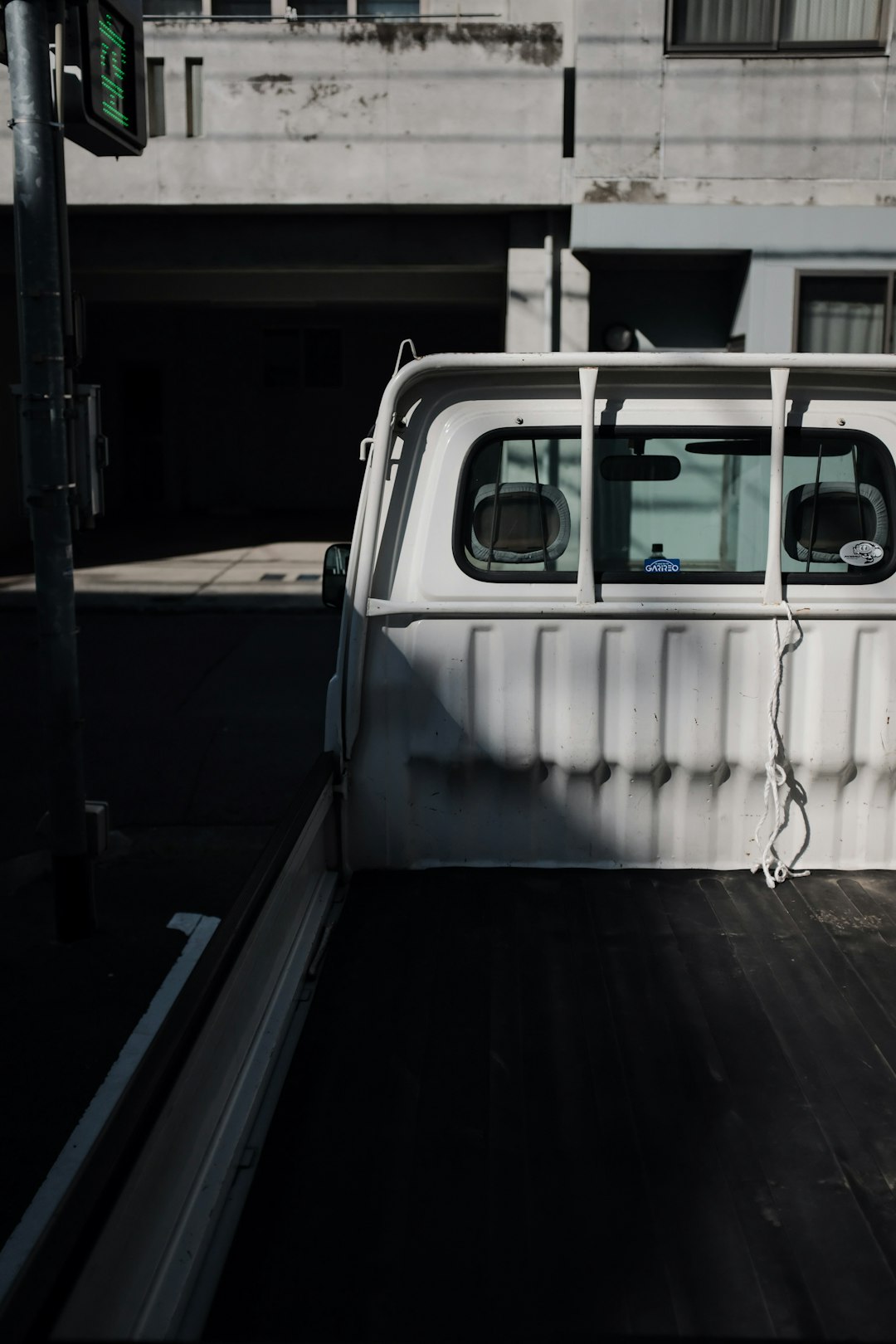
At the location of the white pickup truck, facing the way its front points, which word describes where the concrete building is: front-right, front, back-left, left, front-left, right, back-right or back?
front

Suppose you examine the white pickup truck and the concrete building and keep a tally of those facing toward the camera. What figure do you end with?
1

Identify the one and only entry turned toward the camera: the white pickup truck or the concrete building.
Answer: the concrete building

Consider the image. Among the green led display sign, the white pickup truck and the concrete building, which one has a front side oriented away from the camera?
the white pickup truck

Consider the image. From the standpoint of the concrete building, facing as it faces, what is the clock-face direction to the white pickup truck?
The white pickup truck is roughly at 12 o'clock from the concrete building.

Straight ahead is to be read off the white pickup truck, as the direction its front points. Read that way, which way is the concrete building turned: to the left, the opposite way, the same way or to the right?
the opposite way

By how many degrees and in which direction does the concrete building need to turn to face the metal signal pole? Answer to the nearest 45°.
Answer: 0° — it already faces it

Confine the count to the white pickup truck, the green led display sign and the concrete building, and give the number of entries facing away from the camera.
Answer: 1

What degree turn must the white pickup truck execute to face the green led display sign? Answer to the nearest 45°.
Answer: approximately 45° to its left

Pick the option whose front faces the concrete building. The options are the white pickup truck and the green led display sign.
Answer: the white pickup truck

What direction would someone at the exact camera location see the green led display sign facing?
facing the viewer and to the right of the viewer

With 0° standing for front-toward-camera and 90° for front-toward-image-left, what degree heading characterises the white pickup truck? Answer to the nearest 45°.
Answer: approximately 180°

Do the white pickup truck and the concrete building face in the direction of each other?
yes

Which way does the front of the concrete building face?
toward the camera
